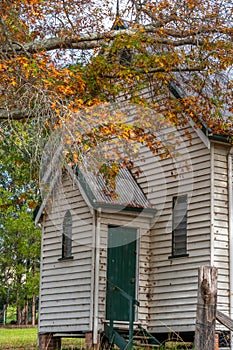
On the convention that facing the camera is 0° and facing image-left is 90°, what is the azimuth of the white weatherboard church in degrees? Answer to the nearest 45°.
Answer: approximately 45°

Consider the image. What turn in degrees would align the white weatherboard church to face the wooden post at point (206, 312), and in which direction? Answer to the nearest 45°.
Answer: approximately 45° to its left
